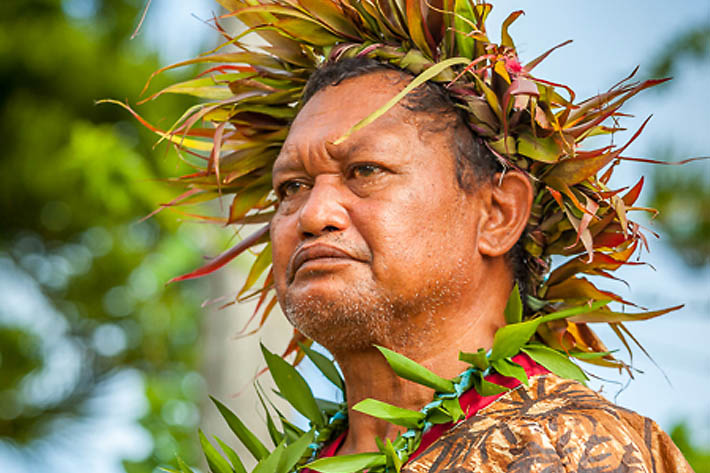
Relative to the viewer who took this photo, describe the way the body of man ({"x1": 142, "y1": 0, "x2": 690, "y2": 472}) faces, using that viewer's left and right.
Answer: facing the viewer and to the left of the viewer

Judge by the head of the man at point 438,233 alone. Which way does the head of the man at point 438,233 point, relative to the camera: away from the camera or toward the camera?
toward the camera

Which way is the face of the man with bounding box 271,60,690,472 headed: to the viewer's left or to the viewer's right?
to the viewer's left
